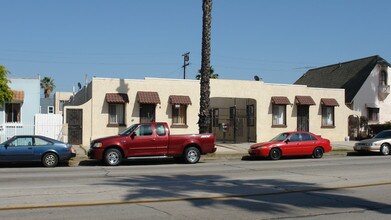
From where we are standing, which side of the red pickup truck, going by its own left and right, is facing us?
left

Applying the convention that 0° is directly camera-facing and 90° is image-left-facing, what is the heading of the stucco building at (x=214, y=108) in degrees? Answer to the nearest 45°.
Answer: approximately 0°

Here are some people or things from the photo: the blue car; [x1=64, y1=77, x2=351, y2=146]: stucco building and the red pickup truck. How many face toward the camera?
1

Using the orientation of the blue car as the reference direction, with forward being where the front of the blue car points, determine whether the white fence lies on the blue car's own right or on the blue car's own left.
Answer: on the blue car's own right

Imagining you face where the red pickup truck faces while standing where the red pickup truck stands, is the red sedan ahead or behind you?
behind

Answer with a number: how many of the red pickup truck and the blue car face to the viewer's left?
2

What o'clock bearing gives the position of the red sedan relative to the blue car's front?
The red sedan is roughly at 6 o'clock from the blue car.

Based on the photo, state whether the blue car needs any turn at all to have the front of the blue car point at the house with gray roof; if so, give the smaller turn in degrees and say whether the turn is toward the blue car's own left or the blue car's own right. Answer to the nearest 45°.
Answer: approximately 135° to the blue car's own right

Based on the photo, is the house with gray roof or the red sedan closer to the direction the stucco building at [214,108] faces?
the red sedan

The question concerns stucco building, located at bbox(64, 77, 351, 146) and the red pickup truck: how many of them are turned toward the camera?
1

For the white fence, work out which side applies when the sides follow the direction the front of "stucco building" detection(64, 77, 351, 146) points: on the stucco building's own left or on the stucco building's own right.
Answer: on the stucco building's own right

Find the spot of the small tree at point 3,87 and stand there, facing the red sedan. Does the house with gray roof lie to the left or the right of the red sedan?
left

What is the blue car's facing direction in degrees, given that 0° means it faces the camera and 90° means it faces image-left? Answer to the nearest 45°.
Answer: approximately 90°

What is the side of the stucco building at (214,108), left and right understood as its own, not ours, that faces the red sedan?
front

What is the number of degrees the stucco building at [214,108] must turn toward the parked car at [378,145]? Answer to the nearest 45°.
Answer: approximately 45° to its left

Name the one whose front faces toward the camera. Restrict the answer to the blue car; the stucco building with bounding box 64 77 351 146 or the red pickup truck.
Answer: the stucco building
